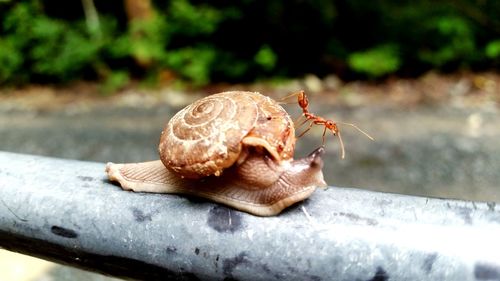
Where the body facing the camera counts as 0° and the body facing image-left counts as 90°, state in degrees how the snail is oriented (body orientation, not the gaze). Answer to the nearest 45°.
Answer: approximately 270°
